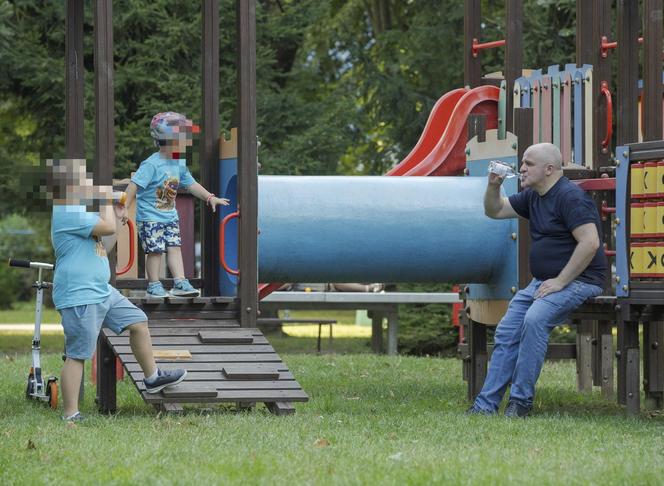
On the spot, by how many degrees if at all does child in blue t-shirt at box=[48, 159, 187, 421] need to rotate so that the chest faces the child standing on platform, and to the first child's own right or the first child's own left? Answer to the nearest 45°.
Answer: approximately 90° to the first child's own left

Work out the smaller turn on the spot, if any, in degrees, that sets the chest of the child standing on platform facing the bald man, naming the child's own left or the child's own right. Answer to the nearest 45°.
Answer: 0° — they already face them

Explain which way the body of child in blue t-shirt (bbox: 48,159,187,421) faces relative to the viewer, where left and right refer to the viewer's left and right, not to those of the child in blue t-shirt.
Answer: facing to the right of the viewer

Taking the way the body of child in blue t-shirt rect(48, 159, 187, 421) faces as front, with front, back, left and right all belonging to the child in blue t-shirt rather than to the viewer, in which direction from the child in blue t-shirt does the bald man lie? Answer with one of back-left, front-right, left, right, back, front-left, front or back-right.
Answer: front

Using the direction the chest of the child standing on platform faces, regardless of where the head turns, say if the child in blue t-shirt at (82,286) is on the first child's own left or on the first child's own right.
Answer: on the first child's own right

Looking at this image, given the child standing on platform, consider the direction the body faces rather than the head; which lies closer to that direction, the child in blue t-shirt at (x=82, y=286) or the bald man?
the bald man

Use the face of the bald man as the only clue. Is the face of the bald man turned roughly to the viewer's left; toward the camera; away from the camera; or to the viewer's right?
to the viewer's left

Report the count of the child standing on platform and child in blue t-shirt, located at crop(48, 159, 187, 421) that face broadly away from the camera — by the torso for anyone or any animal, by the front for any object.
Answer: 0
